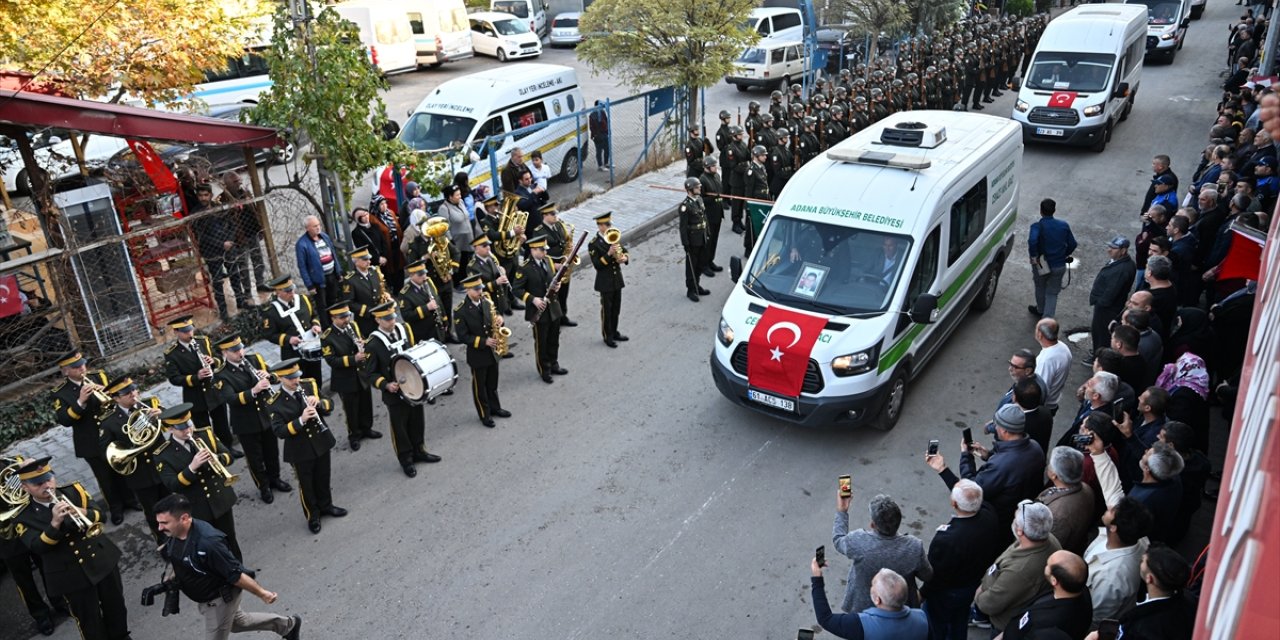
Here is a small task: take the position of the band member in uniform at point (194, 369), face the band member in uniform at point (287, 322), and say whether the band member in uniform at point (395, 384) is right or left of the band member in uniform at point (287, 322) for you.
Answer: right

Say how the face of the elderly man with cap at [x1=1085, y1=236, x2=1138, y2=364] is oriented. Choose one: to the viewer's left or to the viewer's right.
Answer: to the viewer's left

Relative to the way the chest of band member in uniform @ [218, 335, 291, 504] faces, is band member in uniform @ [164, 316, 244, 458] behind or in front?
behind

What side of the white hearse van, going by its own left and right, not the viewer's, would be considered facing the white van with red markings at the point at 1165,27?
back

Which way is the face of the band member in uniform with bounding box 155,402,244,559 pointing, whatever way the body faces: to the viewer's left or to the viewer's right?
to the viewer's right

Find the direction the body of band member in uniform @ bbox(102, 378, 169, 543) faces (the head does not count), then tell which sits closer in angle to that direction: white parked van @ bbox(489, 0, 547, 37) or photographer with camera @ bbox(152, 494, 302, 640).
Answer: the photographer with camera

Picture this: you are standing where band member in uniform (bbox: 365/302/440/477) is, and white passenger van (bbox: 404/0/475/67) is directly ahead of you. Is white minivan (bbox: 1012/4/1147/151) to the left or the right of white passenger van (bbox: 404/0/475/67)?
right

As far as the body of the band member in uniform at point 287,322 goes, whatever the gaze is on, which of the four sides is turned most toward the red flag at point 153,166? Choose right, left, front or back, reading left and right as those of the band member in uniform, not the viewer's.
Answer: back

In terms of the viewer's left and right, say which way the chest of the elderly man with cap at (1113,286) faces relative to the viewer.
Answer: facing to the left of the viewer

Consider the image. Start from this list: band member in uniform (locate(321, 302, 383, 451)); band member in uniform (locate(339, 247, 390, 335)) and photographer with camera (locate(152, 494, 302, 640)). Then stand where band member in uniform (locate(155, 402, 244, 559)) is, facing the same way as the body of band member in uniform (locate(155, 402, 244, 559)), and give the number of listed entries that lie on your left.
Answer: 2

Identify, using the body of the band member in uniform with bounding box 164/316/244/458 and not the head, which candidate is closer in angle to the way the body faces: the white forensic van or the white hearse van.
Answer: the white hearse van

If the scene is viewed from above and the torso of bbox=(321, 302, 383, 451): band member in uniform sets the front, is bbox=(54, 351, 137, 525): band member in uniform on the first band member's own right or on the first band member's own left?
on the first band member's own right

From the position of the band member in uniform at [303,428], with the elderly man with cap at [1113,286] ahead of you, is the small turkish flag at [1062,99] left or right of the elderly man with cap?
left

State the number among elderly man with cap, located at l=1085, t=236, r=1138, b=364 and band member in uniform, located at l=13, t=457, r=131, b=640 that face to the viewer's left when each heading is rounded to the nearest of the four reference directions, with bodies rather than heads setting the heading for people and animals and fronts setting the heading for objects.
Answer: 1

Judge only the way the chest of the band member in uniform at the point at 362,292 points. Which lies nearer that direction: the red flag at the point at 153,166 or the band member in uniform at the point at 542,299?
the band member in uniform
